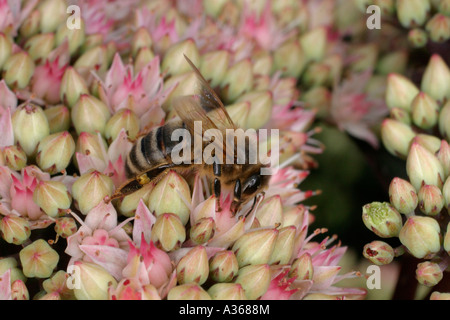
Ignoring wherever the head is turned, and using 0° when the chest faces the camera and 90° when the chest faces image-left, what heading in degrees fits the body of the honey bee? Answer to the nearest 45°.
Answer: approximately 270°

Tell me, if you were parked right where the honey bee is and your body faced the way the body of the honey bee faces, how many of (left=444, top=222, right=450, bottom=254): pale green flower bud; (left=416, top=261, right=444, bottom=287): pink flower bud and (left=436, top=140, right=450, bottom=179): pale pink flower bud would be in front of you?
3

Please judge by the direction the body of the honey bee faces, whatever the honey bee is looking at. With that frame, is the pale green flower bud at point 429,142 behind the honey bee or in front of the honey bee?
in front

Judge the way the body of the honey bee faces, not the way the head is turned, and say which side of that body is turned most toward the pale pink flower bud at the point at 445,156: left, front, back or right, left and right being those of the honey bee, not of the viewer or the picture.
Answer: front

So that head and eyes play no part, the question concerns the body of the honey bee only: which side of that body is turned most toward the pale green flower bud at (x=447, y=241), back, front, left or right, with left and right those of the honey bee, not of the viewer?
front

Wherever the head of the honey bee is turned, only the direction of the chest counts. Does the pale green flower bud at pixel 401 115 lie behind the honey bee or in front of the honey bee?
in front

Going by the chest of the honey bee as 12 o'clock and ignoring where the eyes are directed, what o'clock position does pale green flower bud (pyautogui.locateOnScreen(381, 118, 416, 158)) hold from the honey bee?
The pale green flower bud is roughly at 11 o'clock from the honey bee.

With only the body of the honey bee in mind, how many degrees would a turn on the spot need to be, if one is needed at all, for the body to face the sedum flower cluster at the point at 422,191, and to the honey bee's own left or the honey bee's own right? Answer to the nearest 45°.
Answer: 0° — it already faces it

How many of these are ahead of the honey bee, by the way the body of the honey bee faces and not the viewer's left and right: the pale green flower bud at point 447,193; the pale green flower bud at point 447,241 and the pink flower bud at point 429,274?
3

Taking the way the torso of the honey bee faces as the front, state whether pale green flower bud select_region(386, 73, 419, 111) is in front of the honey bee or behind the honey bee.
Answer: in front
